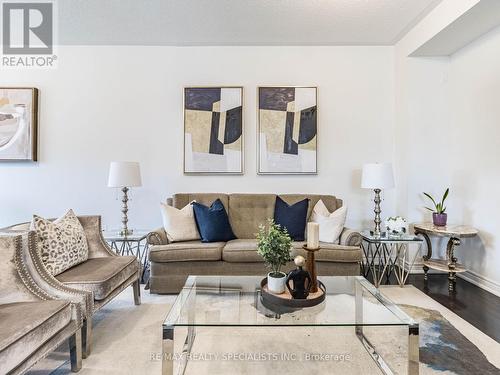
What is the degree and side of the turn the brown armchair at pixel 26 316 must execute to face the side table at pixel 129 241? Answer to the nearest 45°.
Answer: approximately 90° to its left

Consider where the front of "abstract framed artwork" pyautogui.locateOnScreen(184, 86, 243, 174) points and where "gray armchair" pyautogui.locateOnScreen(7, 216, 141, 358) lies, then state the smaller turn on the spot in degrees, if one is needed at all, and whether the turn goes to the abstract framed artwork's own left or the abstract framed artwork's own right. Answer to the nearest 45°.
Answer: approximately 45° to the abstract framed artwork's own right

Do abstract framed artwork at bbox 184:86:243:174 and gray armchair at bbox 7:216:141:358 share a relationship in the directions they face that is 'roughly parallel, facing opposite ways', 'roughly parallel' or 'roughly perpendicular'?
roughly perpendicular

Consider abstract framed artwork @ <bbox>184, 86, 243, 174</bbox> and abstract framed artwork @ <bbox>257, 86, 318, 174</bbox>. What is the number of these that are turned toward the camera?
2

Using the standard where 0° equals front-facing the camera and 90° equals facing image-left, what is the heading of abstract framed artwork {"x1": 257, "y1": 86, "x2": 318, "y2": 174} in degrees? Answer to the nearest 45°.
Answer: approximately 0°

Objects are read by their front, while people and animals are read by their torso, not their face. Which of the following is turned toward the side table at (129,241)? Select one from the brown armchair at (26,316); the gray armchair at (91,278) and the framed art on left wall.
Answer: the framed art on left wall

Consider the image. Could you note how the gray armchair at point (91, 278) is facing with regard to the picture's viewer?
facing the viewer and to the right of the viewer

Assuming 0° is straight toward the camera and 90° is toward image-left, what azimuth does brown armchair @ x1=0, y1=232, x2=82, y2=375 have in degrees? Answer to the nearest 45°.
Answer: approximately 315°

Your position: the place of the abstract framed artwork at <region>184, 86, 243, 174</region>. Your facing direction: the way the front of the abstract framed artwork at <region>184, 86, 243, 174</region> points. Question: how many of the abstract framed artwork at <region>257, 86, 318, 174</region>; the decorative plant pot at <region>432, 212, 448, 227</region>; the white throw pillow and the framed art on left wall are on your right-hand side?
1
